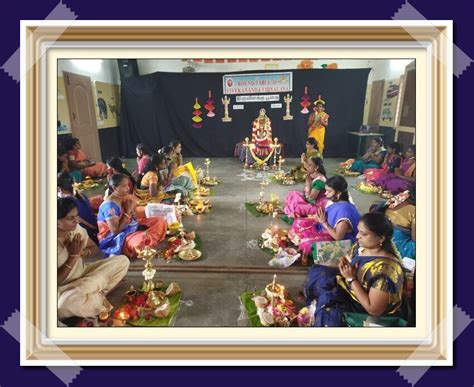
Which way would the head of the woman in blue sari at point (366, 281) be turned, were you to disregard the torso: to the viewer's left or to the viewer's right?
to the viewer's left

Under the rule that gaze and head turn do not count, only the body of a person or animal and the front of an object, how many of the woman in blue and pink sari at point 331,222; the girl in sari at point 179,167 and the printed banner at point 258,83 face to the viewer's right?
1

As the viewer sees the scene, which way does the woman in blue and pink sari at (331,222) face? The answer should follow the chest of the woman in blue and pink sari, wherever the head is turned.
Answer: to the viewer's left

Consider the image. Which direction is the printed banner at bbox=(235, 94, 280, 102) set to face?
toward the camera

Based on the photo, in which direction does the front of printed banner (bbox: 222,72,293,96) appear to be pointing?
toward the camera

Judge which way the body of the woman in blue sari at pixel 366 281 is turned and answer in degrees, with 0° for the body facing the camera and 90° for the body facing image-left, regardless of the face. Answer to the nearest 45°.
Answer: approximately 90°

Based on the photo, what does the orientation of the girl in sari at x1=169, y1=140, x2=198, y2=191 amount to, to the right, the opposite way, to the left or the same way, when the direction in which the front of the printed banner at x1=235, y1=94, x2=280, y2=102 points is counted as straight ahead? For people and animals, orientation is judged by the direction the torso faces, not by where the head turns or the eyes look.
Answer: to the left

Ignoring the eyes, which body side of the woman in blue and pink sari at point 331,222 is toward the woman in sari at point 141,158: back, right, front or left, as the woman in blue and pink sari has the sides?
front

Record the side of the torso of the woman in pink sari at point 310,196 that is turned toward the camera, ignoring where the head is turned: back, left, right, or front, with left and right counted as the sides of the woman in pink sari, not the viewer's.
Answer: left
